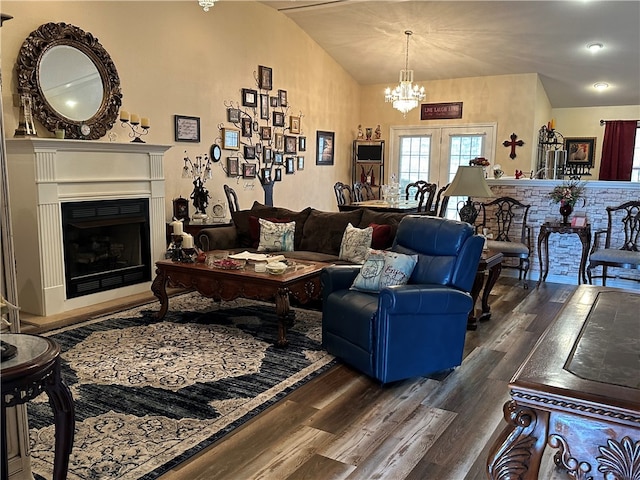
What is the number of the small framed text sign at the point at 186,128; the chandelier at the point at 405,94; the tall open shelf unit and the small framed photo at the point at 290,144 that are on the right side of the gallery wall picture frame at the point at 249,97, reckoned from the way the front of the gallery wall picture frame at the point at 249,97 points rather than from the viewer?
1

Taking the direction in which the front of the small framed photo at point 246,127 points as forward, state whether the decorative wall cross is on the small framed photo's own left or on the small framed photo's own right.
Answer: on the small framed photo's own left

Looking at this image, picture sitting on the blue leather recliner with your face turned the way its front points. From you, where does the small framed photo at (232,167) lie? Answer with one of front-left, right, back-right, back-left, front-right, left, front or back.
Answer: right

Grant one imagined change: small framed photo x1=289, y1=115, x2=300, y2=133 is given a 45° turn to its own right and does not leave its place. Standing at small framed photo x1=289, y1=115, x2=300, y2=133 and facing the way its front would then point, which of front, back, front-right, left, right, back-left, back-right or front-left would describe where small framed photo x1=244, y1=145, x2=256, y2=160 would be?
front-right

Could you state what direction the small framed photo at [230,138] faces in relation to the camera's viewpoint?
facing the viewer and to the right of the viewer

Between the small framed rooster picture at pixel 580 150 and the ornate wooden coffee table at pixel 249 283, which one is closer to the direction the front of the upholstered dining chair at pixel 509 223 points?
the ornate wooden coffee table

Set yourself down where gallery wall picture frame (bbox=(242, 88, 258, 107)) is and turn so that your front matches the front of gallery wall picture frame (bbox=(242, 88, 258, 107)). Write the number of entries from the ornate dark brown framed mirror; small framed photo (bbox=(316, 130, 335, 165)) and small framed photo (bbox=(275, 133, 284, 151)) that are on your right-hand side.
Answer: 1

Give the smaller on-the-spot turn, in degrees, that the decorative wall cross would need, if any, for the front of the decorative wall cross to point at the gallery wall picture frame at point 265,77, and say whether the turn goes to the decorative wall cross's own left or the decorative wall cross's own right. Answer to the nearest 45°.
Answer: approximately 45° to the decorative wall cross's own right

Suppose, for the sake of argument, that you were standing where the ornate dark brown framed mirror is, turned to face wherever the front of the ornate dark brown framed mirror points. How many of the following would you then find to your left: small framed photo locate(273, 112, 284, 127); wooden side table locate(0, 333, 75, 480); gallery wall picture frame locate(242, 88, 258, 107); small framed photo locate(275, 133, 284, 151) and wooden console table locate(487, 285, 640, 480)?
3

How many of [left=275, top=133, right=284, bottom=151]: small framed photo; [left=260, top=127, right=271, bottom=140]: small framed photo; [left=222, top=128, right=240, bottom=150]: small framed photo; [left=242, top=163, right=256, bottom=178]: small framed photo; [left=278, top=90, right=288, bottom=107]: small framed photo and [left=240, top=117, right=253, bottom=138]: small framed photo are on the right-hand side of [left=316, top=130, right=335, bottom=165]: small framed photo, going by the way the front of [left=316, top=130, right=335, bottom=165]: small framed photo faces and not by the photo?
6

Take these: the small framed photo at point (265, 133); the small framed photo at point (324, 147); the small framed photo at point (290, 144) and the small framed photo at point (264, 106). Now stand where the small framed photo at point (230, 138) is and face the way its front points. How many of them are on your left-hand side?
4

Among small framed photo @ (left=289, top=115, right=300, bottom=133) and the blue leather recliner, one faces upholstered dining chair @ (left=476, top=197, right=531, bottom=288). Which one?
the small framed photo

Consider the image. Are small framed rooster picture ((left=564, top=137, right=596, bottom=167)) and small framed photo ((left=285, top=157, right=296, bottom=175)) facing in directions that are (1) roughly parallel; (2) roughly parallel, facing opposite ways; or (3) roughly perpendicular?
roughly perpendicular
